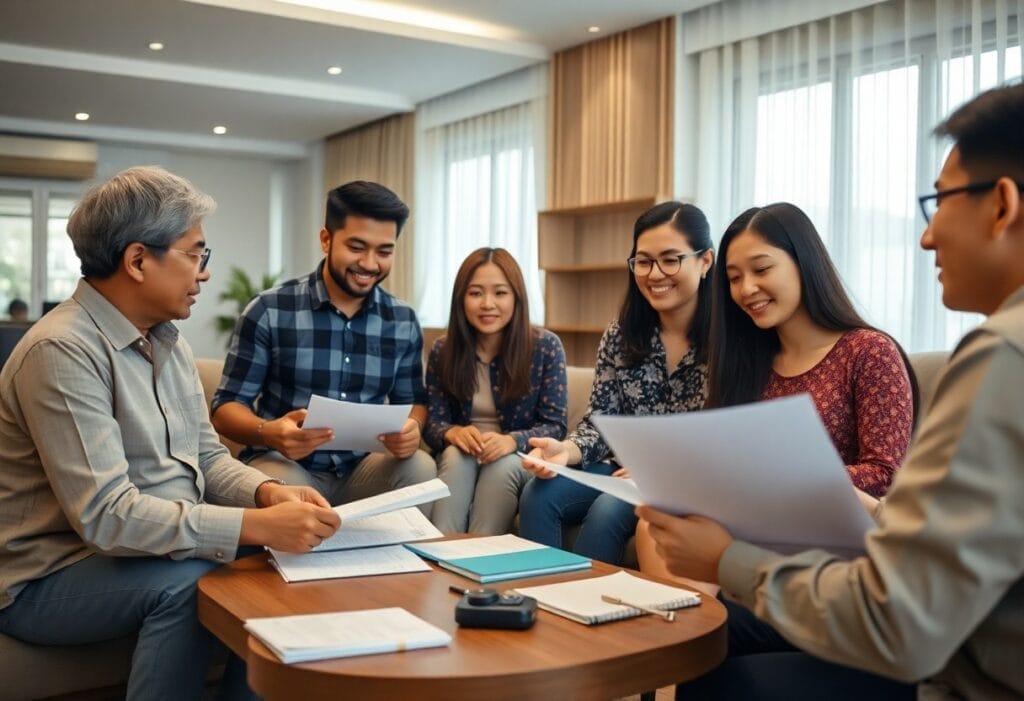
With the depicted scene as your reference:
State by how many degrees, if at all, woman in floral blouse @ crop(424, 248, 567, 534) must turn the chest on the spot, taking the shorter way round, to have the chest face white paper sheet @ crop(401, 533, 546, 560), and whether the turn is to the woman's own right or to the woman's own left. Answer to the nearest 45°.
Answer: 0° — they already face it

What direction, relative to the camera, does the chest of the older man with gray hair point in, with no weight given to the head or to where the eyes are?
to the viewer's right
